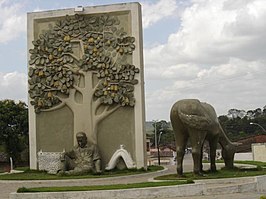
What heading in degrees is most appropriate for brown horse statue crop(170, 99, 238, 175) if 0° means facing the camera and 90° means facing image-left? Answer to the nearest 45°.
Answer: approximately 225°

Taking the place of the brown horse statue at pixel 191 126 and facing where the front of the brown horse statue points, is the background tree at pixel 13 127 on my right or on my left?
on my left

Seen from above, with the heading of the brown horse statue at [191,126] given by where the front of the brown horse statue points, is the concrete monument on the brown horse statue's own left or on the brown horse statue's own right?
on the brown horse statue's own left
